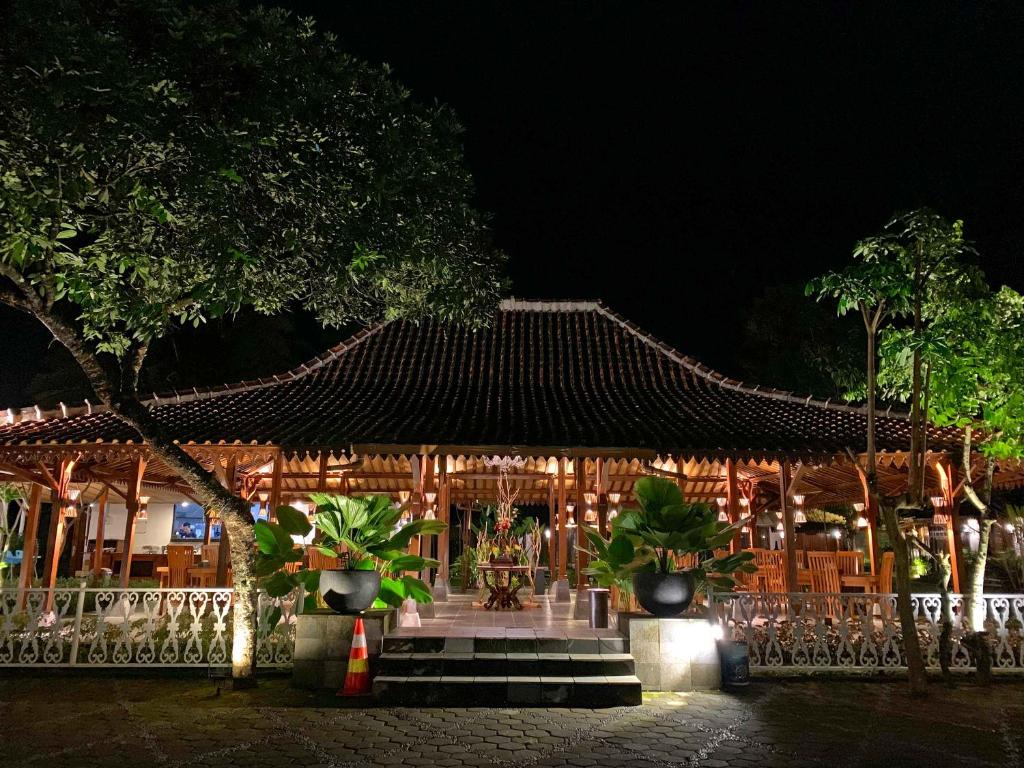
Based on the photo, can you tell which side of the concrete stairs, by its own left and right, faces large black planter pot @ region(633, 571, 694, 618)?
left

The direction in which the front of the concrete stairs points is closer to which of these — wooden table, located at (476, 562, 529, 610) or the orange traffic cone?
the orange traffic cone

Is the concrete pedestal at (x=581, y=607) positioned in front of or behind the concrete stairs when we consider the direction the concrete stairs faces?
behind

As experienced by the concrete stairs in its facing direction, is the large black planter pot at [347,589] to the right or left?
on its right

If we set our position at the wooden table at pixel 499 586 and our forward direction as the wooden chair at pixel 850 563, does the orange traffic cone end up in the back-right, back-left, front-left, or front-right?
back-right

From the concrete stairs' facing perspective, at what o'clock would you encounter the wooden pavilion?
The wooden pavilion is roughly at 6 o'clock from the concrete stairs.

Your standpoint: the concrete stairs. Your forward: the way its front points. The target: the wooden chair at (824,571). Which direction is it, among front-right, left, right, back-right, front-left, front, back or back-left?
back-left

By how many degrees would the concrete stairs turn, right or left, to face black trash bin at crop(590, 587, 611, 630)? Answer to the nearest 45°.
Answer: approximately 135° to its left

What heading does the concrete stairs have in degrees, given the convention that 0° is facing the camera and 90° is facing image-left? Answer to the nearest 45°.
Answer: approximately 0°

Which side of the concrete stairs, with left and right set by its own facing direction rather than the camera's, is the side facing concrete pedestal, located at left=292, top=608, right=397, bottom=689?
right

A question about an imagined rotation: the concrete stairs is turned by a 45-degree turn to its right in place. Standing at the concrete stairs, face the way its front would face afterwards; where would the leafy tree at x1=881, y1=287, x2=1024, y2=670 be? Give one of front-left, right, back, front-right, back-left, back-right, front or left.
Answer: back-left

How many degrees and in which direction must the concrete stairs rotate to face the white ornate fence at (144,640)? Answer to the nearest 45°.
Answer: approximately 90° to its right

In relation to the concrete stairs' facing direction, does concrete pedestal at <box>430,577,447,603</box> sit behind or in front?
behind

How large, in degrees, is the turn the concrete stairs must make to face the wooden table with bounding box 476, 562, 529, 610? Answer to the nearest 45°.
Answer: approximately 180°
